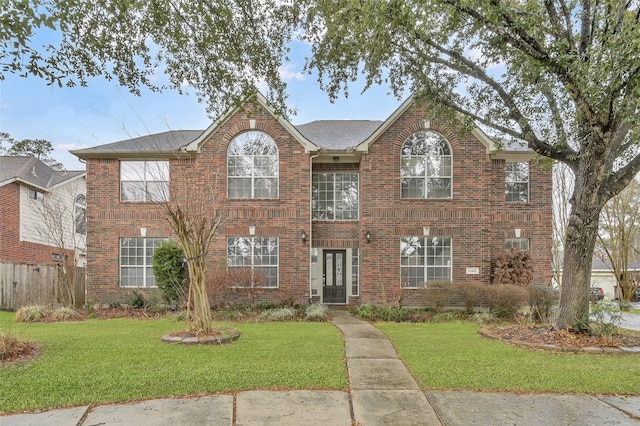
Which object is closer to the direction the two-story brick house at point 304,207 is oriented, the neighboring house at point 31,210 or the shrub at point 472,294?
the shrub

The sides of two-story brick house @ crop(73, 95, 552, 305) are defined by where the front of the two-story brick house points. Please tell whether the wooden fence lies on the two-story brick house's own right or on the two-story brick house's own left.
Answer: on the two-story brick house's own right

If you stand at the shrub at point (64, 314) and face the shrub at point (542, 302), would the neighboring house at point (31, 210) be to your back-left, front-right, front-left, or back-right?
back-left

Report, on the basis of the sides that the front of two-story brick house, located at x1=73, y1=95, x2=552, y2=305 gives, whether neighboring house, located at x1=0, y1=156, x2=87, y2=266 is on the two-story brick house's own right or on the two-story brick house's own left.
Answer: on the two-story brick house's own right

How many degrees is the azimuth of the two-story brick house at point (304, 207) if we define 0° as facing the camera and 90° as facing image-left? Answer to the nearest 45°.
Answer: approximately 0°

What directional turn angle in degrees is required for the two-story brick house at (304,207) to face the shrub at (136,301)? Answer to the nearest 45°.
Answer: approximately 90° to its right

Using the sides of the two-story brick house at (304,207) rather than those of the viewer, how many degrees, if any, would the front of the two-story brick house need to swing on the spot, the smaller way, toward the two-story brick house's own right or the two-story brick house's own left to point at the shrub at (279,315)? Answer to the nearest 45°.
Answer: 0° — it already faces it
